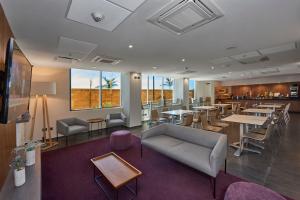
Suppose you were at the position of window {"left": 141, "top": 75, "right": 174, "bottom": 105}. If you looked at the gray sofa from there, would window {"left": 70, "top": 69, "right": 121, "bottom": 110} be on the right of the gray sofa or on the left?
right

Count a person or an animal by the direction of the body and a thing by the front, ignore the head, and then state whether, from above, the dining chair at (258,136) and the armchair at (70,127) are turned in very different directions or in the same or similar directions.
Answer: very different directions

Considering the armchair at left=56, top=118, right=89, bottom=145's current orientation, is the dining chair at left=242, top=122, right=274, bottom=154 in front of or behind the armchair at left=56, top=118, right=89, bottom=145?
in front

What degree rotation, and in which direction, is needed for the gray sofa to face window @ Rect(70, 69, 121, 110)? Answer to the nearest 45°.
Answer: approximately 90° to its right

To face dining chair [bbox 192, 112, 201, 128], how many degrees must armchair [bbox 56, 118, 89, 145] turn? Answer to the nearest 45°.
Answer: approximately 45° to its left

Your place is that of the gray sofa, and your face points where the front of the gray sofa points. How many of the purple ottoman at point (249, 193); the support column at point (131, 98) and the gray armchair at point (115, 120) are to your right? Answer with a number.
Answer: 2

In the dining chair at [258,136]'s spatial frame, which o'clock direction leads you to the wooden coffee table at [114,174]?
The wooden coffee table is roughly at 10 o'clock from the dining chair.

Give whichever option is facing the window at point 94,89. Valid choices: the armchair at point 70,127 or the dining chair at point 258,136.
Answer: the dining chair

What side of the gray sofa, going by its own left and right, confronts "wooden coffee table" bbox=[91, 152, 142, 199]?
front

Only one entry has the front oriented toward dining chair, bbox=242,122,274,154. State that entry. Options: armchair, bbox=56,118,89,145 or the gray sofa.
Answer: the armchair

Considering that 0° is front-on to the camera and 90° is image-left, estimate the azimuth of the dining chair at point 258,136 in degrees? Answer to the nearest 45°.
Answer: approximately 90°

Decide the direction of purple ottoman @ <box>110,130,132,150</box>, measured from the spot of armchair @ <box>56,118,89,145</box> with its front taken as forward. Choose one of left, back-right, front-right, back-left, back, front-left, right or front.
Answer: front

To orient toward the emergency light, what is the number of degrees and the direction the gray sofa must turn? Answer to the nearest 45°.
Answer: approximately 90° to its right

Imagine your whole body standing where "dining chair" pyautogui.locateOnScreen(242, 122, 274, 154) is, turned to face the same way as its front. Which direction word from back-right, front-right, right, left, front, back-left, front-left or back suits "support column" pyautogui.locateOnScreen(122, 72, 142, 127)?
front

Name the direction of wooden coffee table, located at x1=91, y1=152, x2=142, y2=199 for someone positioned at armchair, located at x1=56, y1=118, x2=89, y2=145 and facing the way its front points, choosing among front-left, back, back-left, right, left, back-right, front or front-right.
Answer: front-right

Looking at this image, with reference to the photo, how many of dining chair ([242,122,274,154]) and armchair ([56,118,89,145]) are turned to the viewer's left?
1

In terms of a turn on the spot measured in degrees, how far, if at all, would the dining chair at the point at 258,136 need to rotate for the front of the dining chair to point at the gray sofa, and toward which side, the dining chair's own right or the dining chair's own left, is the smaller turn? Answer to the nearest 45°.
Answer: approximately 45° to the dining chair's own left

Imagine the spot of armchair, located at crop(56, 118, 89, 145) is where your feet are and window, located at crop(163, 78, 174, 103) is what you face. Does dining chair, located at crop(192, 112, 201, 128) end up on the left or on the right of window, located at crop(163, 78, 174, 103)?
right
